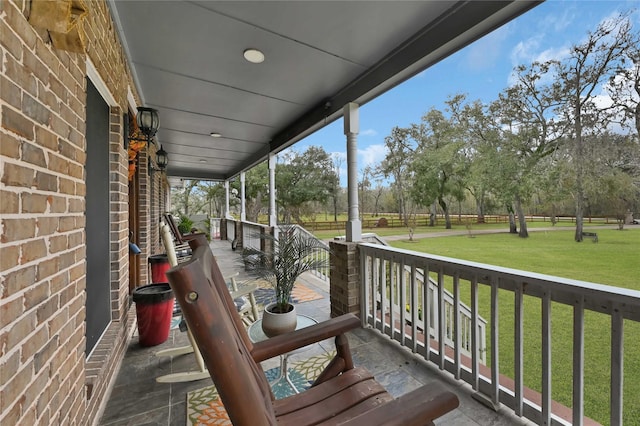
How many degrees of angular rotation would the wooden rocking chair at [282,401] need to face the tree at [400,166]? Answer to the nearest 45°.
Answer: approximately 90° to its left

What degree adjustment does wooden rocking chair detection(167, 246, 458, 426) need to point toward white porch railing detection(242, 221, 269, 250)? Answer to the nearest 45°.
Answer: approximately 90° to its left

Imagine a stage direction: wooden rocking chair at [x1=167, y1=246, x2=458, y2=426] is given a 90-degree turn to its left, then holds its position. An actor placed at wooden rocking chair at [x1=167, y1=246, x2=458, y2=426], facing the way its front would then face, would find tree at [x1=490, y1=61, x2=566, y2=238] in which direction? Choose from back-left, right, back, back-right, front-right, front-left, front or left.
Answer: front-right

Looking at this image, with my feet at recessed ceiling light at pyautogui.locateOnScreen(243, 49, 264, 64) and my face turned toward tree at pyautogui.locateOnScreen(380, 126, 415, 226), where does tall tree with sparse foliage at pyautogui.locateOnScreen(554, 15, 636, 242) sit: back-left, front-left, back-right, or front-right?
front-right

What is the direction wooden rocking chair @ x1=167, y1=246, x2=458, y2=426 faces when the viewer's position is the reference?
facing to the right of the viewer

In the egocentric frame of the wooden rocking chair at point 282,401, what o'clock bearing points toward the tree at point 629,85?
The tree is roughly at 11 o'clock from the wooden rocking chair.

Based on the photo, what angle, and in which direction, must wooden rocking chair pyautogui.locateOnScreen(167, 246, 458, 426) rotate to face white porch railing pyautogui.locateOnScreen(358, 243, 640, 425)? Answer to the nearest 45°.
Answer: approximately 45° to its left

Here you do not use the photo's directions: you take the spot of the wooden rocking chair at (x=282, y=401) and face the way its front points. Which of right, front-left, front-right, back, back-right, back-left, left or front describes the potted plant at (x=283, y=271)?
left

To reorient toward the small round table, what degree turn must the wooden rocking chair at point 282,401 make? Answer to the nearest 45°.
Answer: approximately 90° to its left

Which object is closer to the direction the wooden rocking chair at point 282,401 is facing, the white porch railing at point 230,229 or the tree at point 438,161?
the tree

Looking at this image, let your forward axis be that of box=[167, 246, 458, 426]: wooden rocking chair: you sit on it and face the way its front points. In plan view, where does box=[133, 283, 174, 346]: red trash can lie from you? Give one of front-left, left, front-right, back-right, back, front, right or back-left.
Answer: back-left

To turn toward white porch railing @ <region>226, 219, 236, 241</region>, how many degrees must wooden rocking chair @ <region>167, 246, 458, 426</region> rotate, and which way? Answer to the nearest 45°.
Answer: approximately 90° to its left

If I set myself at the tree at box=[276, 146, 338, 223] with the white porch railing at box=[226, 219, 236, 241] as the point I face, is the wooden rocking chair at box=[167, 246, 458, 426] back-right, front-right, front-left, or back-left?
front-left

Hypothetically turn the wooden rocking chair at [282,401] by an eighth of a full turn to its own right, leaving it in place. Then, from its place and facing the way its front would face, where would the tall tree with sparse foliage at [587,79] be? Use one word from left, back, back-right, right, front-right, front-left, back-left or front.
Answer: left

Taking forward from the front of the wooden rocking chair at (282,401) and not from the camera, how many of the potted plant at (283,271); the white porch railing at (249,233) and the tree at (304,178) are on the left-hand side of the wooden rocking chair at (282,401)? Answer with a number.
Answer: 3

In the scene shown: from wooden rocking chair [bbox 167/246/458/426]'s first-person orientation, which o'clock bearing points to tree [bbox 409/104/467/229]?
The tree is roughly at 10 o'clock from the wooden rocking chair.

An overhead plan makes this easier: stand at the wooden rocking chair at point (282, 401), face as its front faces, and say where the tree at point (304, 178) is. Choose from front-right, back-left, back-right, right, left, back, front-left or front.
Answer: left
